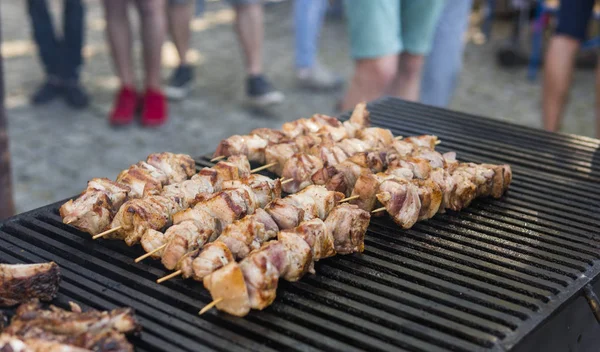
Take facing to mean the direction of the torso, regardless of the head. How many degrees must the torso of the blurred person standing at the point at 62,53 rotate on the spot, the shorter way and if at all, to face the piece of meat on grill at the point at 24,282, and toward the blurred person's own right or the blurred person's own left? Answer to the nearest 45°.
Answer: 0° — they already face it

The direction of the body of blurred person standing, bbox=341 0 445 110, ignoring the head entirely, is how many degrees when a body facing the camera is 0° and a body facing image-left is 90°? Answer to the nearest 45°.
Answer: approximately 45°

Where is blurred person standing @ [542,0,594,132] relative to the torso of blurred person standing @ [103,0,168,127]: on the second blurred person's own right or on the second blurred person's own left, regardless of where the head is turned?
on the second blurred person's own left

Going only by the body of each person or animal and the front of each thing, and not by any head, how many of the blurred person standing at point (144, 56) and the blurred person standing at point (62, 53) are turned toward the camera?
2

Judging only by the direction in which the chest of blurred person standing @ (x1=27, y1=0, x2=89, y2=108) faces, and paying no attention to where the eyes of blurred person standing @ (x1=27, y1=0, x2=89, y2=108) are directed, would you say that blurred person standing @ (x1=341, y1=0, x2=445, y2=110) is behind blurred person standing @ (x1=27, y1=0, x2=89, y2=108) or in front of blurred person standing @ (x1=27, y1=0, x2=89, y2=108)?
in front

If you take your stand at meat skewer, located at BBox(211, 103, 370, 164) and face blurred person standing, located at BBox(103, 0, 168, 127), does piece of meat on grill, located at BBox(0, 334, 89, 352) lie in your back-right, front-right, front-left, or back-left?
back-left

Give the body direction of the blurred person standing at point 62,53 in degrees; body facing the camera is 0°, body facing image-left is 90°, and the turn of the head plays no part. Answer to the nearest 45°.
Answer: approximately 0°
